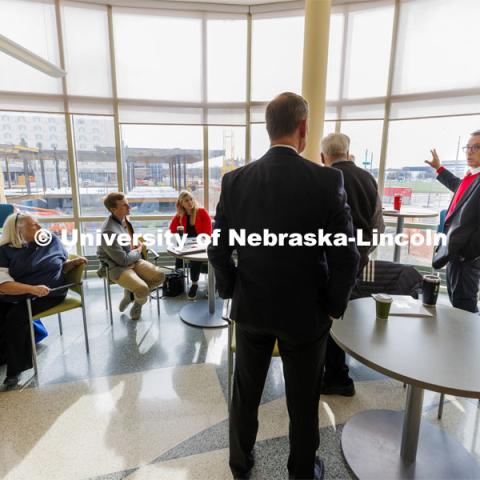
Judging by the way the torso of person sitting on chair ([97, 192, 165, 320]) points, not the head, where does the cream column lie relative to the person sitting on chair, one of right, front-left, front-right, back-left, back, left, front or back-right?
front-left

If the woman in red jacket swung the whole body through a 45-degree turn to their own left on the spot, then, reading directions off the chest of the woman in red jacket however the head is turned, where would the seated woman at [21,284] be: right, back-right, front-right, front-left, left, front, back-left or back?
right

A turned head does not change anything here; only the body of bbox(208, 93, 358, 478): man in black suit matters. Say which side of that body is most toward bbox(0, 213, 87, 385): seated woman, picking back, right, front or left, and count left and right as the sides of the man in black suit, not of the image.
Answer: left

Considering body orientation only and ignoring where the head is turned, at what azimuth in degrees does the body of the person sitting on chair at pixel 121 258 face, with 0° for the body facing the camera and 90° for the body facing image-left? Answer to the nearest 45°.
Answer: approximately 315°

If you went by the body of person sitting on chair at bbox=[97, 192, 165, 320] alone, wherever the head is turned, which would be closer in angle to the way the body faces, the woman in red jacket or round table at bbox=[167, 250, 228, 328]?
the round table

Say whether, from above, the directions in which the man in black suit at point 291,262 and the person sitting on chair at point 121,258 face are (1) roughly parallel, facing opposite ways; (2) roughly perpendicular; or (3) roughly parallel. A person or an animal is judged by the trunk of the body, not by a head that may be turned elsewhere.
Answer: roughly perpendicular

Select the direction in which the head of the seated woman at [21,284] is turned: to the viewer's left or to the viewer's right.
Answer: to the viewer's right

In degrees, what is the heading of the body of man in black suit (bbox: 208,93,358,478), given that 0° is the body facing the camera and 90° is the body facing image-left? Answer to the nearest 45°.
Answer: approximately 180°

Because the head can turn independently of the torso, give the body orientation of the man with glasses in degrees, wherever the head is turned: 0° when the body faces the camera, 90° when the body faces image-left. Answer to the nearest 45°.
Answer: approximately 45°

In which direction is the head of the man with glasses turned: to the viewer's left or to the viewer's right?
to the viewer's left

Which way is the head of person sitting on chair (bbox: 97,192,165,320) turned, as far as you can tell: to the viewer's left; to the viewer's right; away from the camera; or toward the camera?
to the viewer's right

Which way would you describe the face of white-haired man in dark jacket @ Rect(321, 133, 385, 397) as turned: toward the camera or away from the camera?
away from the camera
